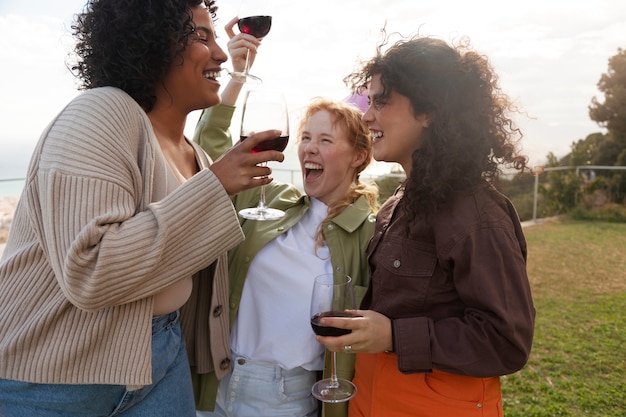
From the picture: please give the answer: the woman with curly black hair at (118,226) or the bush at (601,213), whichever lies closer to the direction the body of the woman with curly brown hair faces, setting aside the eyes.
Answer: the woman with curly black hair

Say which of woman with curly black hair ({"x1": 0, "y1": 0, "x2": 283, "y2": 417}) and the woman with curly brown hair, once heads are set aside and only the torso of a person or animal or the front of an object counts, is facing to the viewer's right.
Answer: the woman with curly black hair

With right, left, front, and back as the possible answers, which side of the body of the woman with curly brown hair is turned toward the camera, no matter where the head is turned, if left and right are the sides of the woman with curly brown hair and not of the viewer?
left

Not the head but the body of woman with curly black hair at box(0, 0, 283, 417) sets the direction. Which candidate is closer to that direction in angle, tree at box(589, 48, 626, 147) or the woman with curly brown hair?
the woman with curly brown hair

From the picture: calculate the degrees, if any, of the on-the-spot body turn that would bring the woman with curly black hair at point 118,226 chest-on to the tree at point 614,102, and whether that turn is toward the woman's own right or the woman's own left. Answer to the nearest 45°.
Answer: approximately 45° to the woman's own left

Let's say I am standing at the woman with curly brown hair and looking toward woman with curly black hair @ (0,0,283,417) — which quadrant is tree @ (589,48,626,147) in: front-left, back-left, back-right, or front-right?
back-right

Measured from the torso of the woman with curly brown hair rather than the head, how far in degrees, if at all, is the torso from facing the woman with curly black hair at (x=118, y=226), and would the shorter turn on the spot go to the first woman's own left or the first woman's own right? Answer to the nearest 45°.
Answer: approximately 45° to the first woman's own left

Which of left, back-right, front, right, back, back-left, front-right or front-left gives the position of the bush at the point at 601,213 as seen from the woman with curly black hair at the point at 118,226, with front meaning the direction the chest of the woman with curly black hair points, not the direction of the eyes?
front-left

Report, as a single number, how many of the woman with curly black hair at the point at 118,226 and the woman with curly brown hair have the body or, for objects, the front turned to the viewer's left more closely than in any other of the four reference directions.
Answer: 1

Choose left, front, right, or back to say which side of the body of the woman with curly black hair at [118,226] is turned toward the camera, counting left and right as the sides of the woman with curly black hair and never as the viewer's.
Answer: right

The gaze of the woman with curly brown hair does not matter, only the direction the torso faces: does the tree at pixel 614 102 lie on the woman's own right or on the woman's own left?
on the woman's own right

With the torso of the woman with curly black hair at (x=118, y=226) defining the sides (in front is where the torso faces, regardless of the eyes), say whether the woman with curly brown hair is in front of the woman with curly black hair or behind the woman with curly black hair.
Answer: in front

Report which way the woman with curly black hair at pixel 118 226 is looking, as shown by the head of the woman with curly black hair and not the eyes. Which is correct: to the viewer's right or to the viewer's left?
to the viewer's right

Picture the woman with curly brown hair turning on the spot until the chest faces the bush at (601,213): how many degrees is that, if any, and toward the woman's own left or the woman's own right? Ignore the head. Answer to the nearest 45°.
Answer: approximately 90° to the woman's own right
